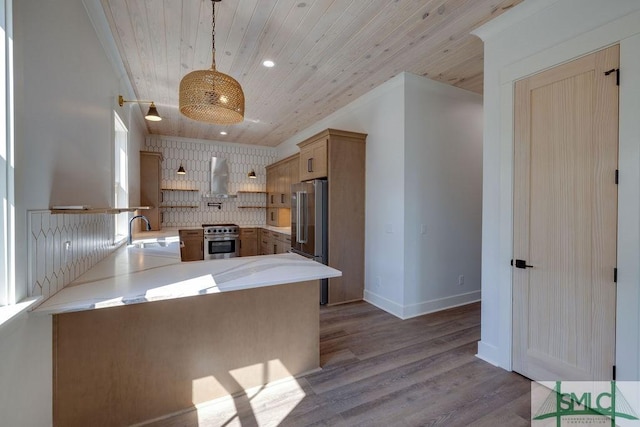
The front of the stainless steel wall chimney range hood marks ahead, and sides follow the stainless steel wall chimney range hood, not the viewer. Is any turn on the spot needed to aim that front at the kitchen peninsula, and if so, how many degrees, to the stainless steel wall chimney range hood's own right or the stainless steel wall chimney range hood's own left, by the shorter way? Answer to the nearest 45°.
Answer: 0° — it already faces it

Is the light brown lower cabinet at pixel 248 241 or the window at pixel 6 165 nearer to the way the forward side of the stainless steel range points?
the window

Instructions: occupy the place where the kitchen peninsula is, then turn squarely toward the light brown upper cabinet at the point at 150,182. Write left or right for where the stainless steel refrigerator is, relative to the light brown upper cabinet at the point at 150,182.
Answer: right

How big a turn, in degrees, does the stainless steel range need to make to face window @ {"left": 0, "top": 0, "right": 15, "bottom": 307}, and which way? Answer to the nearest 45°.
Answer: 0° — it already faces it

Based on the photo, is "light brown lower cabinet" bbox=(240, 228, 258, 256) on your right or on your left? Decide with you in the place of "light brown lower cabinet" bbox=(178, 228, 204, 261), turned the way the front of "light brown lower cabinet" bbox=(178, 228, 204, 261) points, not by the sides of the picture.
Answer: on your left

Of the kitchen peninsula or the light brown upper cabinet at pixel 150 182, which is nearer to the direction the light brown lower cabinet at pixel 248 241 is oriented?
the kitchen peninsula

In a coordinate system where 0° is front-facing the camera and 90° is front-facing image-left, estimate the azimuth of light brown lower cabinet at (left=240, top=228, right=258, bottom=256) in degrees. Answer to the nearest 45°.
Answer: approximately 0°

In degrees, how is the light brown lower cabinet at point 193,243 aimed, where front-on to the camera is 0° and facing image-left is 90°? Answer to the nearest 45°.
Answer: approximately 0°
